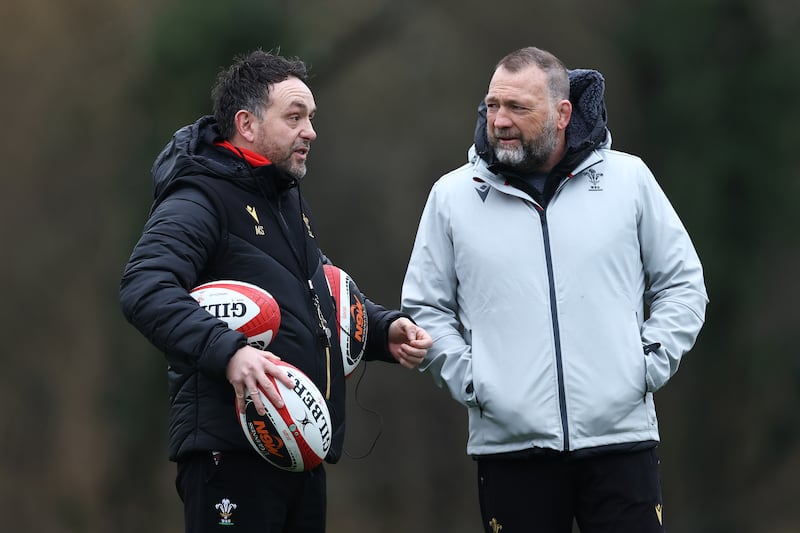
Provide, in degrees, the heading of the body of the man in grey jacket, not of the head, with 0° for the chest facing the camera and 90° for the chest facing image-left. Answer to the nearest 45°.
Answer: approximately 0°

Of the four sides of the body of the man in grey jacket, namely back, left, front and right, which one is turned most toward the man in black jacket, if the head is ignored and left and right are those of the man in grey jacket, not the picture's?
right

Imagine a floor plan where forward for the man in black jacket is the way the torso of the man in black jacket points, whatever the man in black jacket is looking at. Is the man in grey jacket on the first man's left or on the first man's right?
on the first man's left

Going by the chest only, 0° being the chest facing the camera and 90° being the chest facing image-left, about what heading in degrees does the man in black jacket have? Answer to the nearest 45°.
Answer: approximately 315°
